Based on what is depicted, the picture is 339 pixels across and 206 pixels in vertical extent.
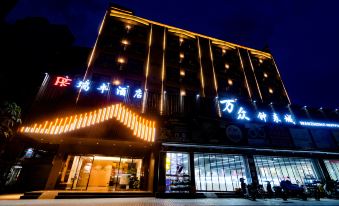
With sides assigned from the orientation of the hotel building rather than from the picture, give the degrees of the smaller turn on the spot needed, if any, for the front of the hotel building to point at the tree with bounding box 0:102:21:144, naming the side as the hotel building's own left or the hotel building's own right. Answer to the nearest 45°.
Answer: approximately 90° to the hotel building's own right

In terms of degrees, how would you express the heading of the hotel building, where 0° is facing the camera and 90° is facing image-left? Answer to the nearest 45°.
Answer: approximately 315°
